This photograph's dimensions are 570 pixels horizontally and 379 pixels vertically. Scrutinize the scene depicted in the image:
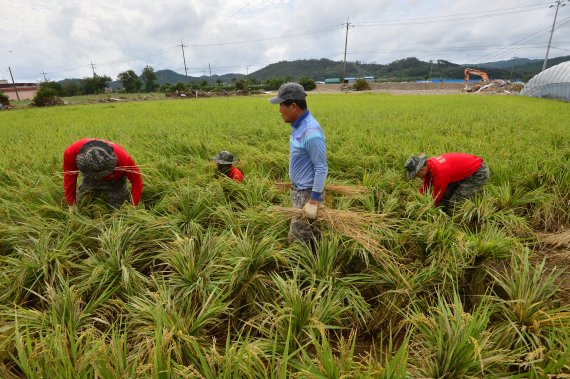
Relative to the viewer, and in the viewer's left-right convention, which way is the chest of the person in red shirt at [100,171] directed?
facing the viewer

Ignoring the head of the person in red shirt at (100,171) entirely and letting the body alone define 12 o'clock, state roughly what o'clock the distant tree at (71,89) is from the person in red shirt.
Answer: The distant tree is roughly at 6 o'clock from the person in red shirt.

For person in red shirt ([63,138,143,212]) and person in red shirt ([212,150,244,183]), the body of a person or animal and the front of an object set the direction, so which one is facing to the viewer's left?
person in red shirt ([212,150,244,183])

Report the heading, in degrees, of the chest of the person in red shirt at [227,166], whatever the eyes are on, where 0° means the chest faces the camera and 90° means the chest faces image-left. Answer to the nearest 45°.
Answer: approximately 90°

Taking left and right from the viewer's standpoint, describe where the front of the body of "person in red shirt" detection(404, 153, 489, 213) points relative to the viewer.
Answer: facing to the left of the viewer

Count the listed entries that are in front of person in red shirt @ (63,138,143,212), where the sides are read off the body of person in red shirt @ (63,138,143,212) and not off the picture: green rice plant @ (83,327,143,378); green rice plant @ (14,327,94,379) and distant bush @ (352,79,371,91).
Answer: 2

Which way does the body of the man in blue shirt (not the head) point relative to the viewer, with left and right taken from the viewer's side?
facing to the left of the viewer

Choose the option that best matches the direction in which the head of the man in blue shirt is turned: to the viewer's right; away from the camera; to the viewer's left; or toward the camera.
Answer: to the viewer's left

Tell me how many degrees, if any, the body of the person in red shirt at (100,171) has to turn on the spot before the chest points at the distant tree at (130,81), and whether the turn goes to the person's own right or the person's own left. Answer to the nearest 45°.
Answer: approximately 180°

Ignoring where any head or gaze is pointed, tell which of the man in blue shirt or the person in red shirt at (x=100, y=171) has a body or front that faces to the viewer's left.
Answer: the man in blue shirt
